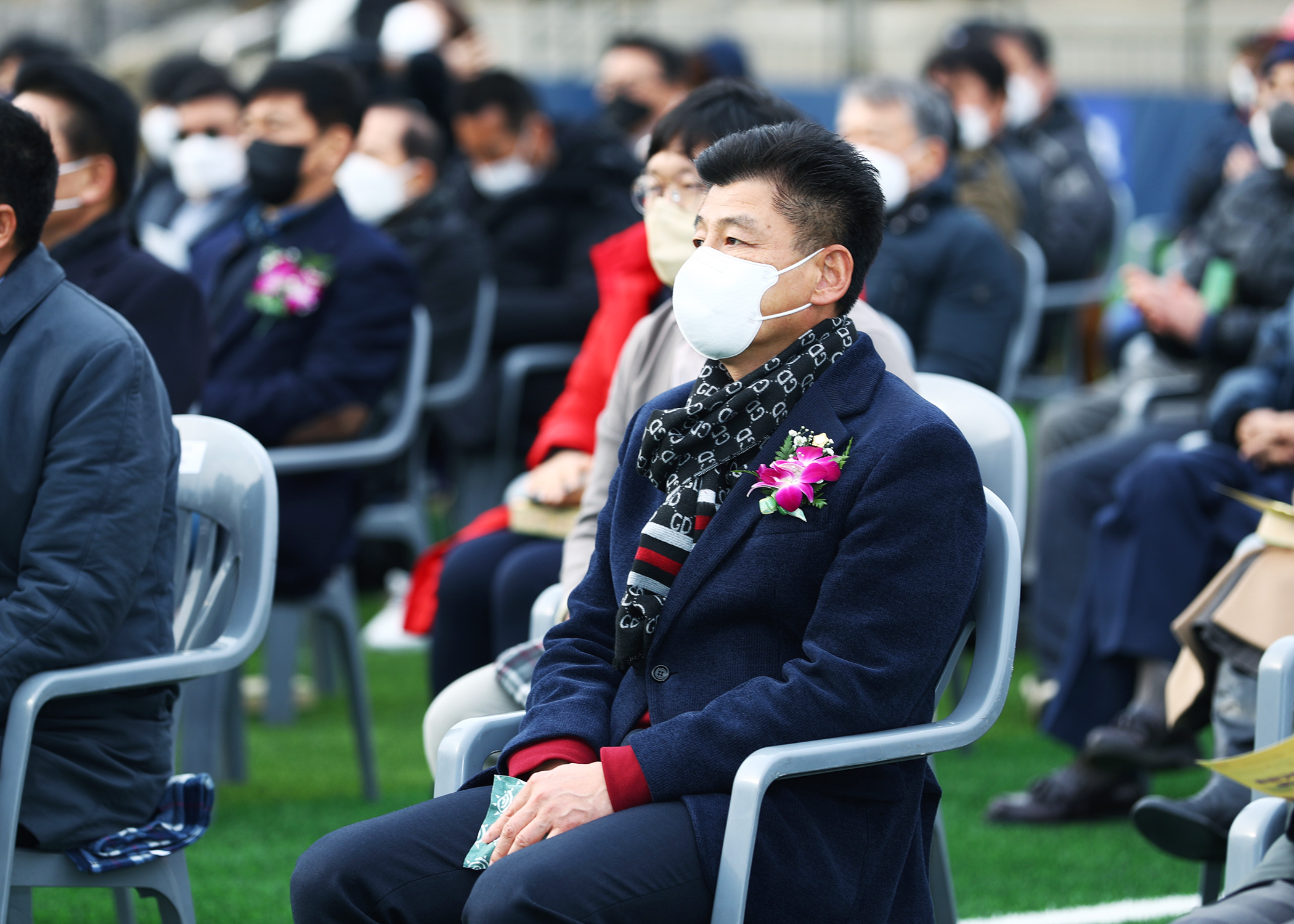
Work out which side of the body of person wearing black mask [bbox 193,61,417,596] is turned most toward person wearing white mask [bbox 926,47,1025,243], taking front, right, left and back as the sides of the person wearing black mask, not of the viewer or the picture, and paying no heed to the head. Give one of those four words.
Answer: back

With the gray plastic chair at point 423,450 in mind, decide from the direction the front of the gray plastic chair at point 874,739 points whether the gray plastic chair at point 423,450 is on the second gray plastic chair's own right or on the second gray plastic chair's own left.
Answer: on the second gray plastic chair's own right

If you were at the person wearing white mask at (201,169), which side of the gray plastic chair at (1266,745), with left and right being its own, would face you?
right

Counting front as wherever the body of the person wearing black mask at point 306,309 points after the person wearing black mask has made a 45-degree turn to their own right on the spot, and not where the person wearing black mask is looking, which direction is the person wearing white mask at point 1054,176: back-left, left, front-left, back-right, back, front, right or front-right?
back-right

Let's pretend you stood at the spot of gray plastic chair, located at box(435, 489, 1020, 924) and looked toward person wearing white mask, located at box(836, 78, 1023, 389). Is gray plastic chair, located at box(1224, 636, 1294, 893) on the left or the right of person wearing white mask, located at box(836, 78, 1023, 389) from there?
right

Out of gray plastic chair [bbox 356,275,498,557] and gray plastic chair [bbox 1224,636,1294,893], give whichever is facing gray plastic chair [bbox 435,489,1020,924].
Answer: gray plastic chair [bbox 1224,636,1294,893]

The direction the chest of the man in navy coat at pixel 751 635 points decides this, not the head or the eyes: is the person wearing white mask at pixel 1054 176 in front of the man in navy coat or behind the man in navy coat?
behind

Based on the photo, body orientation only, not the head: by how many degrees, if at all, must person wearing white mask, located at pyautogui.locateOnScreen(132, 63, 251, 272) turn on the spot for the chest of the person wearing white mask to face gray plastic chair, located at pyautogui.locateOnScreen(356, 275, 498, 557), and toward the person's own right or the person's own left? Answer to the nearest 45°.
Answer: approximately 90° to the person's own left

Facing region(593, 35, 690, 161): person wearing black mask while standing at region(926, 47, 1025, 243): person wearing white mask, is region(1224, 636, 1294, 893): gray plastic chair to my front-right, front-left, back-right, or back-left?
back-left

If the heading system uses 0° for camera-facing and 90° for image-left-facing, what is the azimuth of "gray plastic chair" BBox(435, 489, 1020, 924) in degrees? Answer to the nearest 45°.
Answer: approximately 45°
